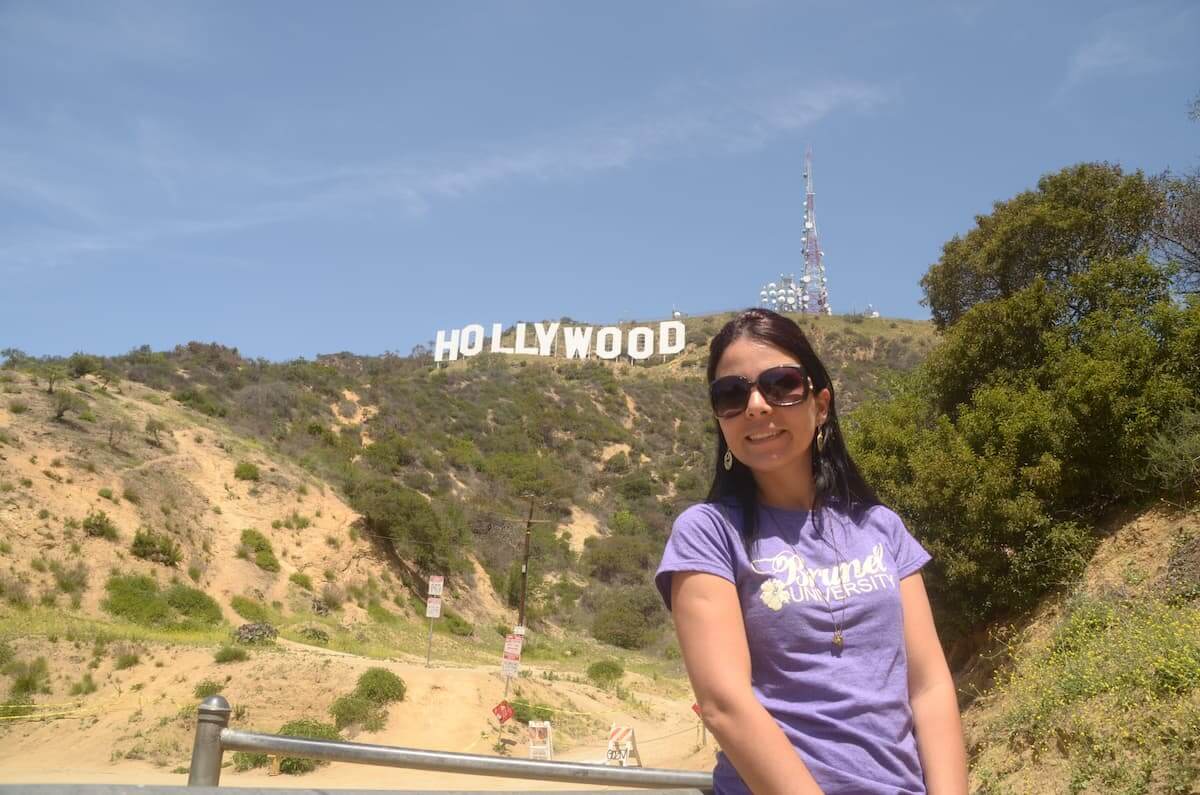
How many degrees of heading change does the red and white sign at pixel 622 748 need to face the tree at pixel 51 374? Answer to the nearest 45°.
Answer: approximately 135° to its right

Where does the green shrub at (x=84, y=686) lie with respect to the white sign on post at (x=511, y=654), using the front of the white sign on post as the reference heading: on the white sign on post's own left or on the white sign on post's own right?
on the white sign on post's own right

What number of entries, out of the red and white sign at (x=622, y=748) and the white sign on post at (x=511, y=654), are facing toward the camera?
2

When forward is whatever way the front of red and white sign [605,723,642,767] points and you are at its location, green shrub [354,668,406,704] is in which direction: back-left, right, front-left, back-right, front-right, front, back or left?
back-right

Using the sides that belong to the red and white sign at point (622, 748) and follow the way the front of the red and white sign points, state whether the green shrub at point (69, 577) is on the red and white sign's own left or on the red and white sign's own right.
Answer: on the red and white sign's own right

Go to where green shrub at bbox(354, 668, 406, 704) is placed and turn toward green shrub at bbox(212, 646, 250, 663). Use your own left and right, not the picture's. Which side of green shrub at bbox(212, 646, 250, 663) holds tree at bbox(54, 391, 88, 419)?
right

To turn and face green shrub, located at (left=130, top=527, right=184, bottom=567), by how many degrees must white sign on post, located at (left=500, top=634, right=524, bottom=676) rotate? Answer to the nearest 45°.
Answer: approximately 135° to its right

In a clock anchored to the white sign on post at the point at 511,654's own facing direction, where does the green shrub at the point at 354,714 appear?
The green shrub is roughly at 3 o'clock from the white sign on post.

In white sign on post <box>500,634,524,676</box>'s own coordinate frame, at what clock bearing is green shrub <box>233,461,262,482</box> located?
The green shrub is roughly at 5 o'clock from the white sign on post.

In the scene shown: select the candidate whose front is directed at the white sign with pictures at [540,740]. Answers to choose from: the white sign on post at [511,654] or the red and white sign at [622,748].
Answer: the white sign on post at [511,654]

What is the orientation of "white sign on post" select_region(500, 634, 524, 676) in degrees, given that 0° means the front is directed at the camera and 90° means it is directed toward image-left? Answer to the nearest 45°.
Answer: approximately 0°

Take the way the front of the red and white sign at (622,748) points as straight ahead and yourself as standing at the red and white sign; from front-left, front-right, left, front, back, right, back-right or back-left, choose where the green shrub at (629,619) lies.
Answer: back

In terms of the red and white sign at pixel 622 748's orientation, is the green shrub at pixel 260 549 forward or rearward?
rearward

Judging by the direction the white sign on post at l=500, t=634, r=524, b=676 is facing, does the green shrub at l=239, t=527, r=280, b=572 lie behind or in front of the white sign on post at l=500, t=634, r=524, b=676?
behind
